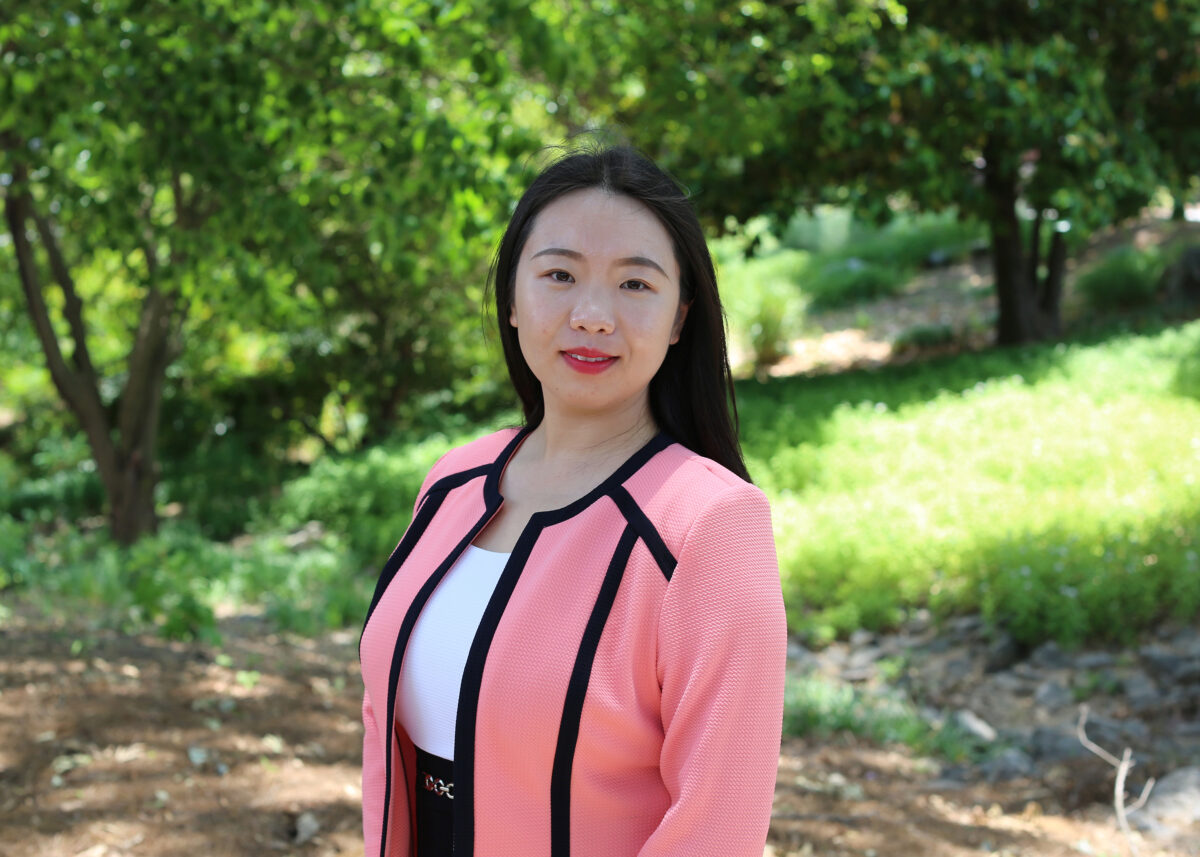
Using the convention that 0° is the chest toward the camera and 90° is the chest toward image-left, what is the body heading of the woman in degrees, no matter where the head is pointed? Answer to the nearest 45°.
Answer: approximately 45°

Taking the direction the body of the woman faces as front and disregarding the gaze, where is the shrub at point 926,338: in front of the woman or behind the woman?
behind

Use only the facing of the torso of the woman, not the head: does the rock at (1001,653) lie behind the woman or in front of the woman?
behind
